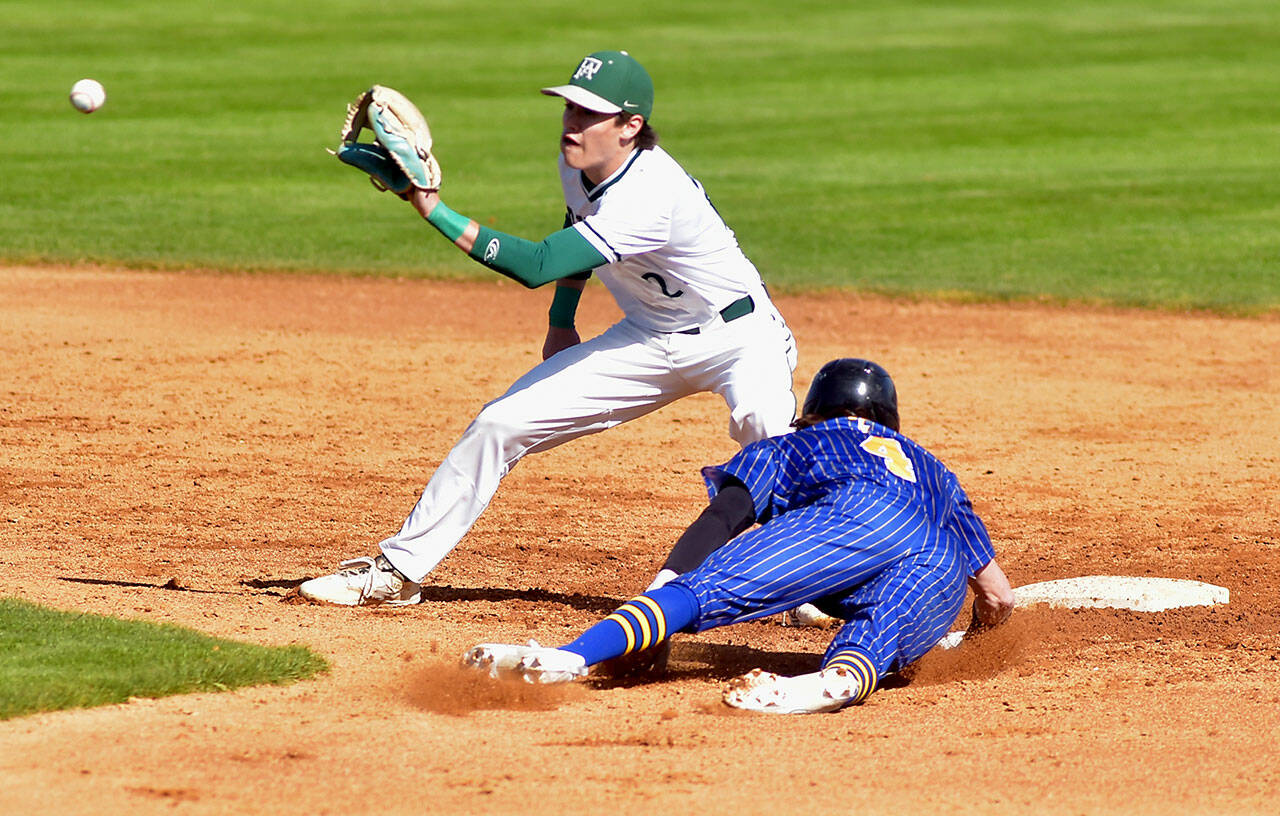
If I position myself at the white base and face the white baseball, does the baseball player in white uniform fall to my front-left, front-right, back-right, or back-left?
front-left

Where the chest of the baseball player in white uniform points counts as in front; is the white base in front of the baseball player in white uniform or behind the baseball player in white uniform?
behind

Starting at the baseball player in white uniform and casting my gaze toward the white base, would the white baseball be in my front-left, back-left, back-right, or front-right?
back-left

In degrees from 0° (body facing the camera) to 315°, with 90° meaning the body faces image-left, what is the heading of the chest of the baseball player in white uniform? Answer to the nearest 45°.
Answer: approximately 45°

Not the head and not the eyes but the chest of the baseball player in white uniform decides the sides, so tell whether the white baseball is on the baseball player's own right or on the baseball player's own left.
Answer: on the baseball player's own right

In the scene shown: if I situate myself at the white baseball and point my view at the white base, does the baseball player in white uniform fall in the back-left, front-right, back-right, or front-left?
front-right
